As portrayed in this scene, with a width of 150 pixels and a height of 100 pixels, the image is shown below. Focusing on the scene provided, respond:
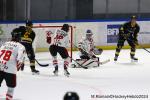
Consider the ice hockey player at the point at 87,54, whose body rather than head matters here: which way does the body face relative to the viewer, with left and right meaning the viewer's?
facing the viewer and to the right of the viewer

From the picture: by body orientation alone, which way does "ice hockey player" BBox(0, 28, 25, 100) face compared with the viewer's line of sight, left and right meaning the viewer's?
facing away from the viewer and to the right of the viewer

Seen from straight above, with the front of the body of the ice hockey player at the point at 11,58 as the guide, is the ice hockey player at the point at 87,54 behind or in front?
in front

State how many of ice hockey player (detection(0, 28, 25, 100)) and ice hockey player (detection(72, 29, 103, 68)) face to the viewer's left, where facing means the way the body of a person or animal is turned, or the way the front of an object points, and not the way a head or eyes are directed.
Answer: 0

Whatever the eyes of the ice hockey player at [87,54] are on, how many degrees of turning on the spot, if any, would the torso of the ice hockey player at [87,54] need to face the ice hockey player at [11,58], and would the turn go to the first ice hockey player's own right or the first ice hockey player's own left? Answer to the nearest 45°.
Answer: approximately 45° to the first ice hockey player's own right

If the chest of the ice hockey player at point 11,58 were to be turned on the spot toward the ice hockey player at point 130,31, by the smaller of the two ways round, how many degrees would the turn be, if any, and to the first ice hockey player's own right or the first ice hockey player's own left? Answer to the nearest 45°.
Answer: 0° — they already face them

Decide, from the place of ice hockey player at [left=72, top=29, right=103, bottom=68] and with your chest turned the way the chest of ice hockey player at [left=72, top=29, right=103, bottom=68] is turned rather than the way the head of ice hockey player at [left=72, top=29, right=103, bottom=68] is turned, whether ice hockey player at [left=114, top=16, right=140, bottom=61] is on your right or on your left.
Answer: on your left
